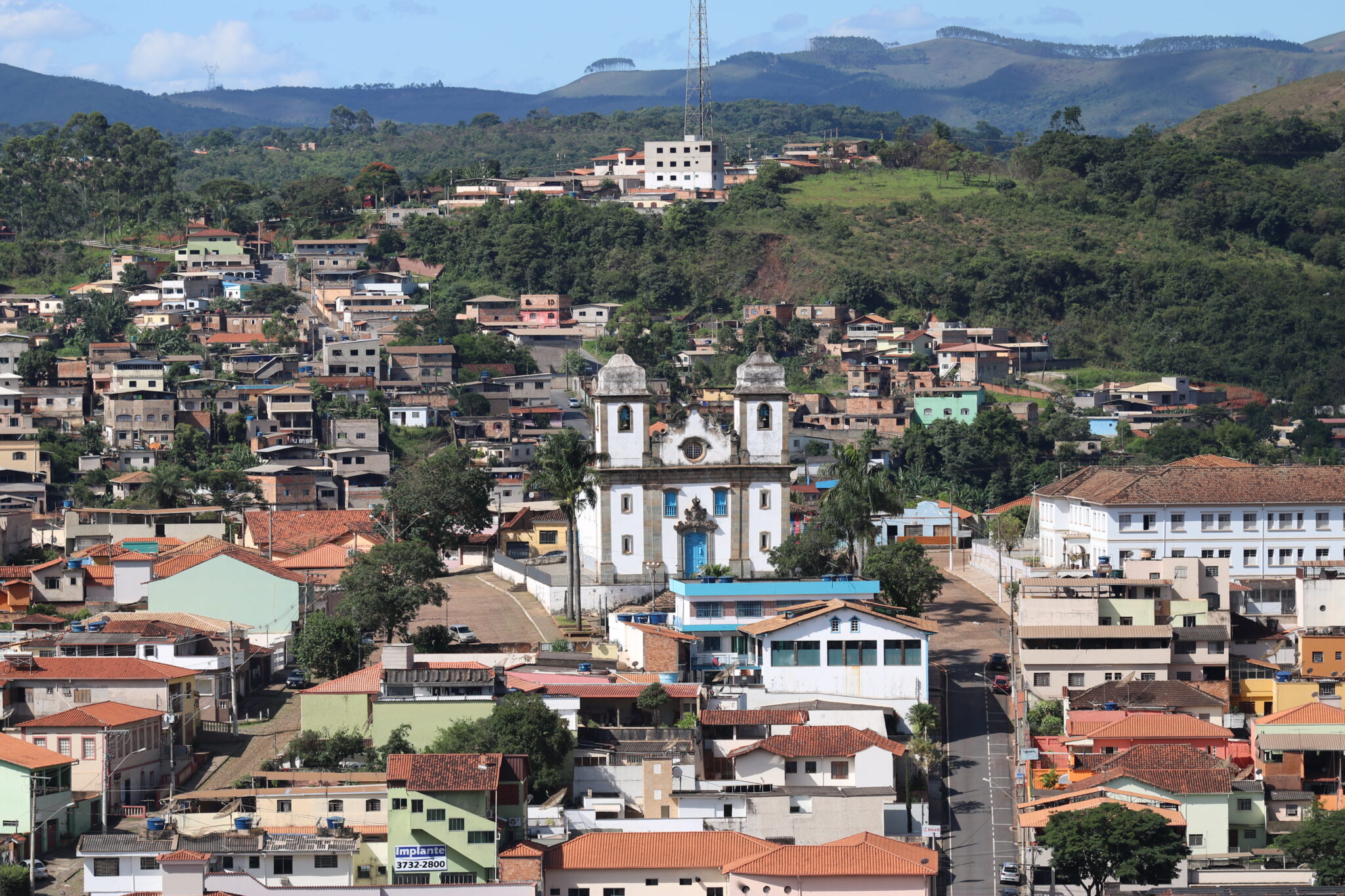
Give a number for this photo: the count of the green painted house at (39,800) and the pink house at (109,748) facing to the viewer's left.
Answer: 0

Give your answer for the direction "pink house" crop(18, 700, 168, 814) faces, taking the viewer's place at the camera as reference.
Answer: facing the viewer and to the right of the viewer

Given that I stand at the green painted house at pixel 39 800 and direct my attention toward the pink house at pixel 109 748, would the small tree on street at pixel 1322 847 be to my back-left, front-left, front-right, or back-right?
front-right

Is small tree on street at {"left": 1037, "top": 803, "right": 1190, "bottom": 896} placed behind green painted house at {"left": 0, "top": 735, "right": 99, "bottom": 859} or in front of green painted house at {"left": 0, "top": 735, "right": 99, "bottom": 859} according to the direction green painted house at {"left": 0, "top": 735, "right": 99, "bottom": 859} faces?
in front

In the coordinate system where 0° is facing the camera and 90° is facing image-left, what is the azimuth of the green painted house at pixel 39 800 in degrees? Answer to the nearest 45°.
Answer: approximately 315°

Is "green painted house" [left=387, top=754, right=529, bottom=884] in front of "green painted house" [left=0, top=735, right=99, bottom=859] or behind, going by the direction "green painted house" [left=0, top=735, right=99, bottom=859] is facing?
in front
